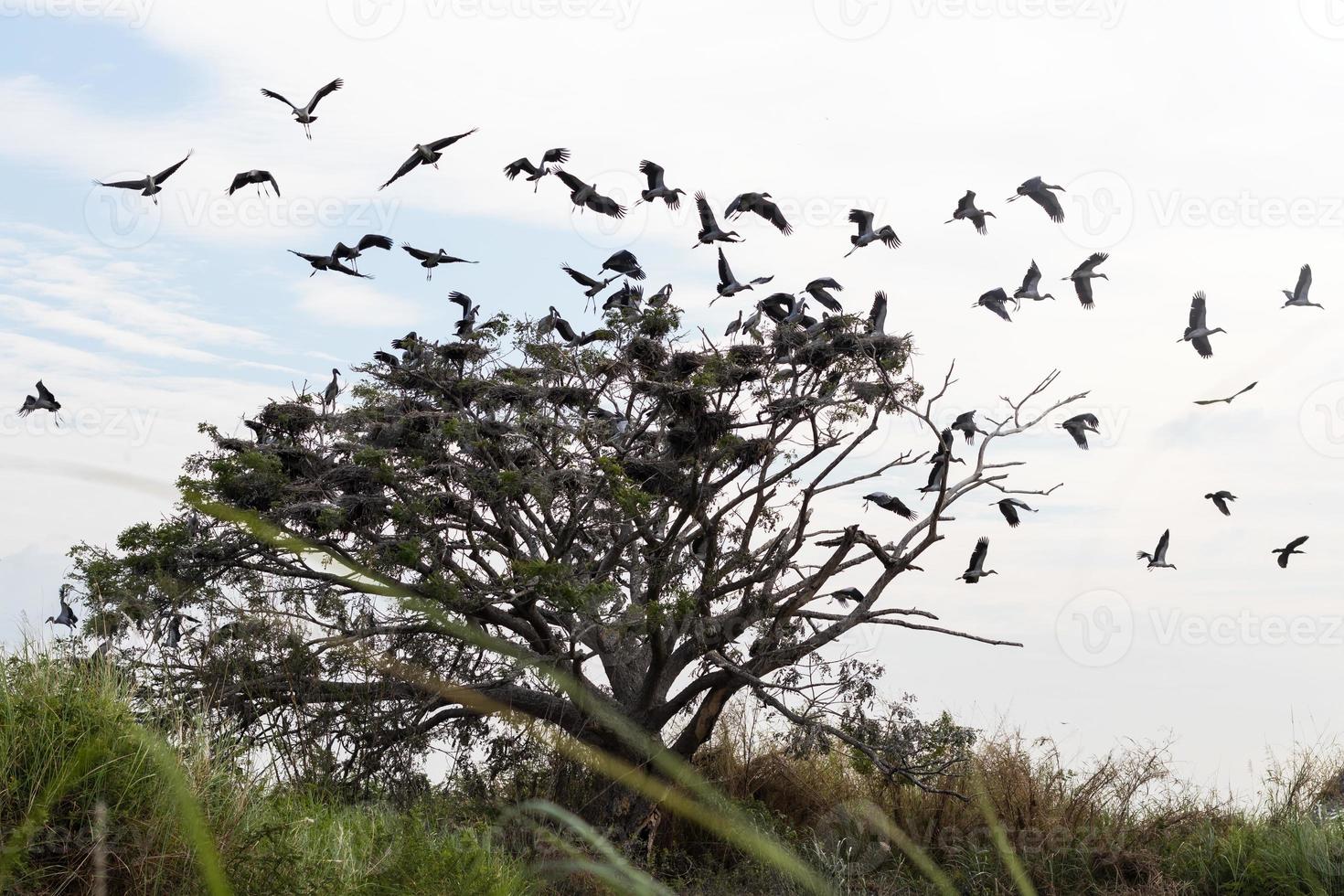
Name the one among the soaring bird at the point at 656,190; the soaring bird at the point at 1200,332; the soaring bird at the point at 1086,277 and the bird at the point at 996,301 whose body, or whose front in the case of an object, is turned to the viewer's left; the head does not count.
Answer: the bird

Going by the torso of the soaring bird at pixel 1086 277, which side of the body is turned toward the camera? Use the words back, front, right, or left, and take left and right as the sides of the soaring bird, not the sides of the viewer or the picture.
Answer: right
